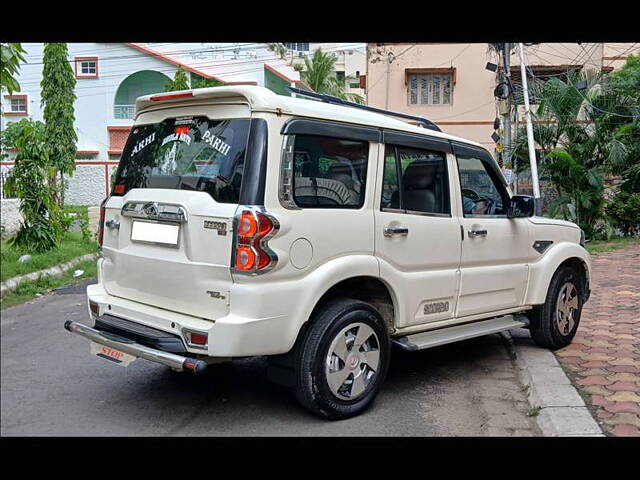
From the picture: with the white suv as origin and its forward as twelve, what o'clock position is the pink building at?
The pink building is roughly at 11 o'clock from the white suv.

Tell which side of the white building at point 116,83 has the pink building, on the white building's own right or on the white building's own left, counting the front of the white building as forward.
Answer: on the white building's own left

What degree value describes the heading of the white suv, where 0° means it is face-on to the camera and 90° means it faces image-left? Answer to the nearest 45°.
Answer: approximately 225°

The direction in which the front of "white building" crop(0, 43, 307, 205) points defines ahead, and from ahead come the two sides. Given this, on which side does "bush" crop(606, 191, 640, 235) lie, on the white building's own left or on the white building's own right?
on the white building's own left

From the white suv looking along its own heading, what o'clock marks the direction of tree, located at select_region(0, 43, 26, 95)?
The tree is roughly at 8 o'clock from the white suv.

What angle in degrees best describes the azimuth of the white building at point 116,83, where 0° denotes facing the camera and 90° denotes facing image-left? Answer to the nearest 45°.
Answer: approximately 0°

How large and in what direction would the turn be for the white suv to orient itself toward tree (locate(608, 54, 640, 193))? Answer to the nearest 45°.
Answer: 0° — it already faces it
